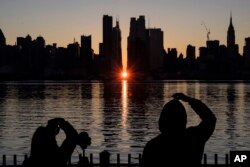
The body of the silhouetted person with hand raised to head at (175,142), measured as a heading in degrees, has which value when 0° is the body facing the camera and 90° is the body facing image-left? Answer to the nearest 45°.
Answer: approximately 180°

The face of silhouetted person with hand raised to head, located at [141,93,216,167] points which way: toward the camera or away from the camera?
away from the camera

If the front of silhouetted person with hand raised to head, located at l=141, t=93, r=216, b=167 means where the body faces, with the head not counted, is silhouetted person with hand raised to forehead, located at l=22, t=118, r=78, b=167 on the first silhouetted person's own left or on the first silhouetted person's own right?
on the first silhouetted person's own left
